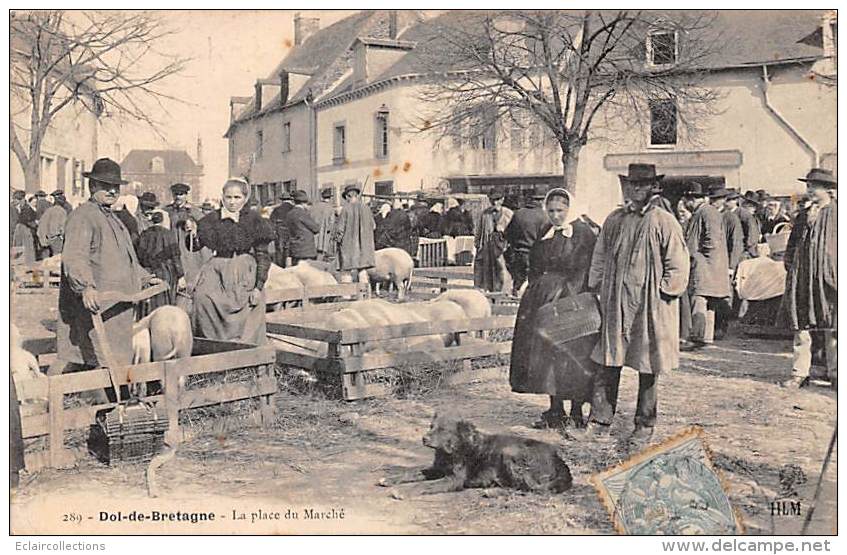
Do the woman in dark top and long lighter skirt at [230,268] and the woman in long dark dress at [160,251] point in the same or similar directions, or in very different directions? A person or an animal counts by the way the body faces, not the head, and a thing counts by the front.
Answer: very different directions

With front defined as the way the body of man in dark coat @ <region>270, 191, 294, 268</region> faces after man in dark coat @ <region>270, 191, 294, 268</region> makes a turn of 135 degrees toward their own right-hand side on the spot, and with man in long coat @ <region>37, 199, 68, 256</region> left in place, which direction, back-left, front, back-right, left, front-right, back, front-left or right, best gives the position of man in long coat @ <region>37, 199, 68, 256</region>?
back-right

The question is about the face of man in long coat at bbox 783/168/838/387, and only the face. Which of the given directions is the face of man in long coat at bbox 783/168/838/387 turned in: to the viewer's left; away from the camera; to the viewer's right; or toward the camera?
to the viewer's left

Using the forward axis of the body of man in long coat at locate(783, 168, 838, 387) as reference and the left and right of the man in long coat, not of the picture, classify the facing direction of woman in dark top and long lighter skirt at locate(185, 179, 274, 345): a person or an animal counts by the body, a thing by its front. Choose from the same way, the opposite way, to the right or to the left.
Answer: to the left

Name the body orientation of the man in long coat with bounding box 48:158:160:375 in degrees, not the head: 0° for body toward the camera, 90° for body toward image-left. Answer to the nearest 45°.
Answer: approximately 315°

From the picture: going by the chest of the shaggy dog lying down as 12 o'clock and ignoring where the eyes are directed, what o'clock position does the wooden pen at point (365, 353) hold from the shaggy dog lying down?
The wooden pen is roughly at 2 o'clock from the shaggy dog lying down.
